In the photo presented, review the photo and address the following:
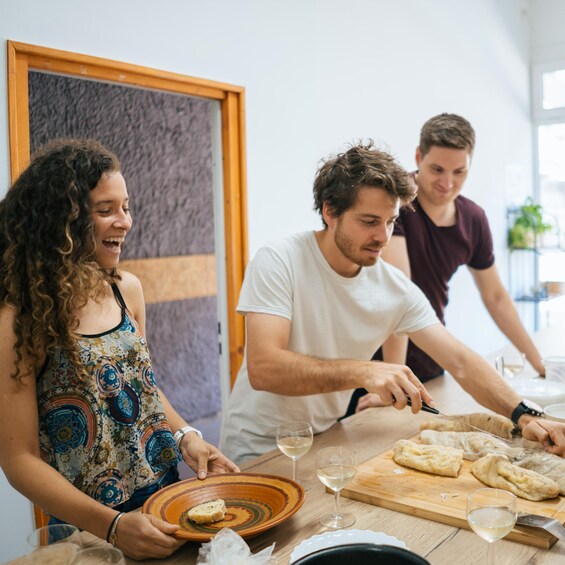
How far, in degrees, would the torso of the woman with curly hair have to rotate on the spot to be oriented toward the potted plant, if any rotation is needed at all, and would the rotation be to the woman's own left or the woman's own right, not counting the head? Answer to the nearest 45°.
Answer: approximately 90° to the woman's own left

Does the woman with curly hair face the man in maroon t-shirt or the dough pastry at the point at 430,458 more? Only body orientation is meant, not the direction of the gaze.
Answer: the dough pastry

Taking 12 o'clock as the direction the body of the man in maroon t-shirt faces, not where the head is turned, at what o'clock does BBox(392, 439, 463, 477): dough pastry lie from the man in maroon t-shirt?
The dough pastry is roughly at 12 o'clock from the man in maroon t-shirt.

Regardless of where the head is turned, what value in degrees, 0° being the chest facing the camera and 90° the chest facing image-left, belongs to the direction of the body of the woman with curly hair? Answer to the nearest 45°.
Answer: approximately 315°

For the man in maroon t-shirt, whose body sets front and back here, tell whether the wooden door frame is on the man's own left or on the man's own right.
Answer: on the man's own right

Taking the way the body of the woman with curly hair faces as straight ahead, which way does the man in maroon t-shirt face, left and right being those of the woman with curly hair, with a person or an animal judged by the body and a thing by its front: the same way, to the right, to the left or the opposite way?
to the right

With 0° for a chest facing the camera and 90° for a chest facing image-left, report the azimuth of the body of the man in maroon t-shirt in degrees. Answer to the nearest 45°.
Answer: approximately 0°

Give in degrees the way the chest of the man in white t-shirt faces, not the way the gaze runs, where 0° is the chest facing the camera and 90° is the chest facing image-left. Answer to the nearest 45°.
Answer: approximately 315°

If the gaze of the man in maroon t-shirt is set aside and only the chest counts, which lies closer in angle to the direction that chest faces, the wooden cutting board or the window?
the wooden cutting board
